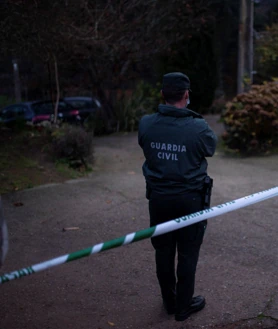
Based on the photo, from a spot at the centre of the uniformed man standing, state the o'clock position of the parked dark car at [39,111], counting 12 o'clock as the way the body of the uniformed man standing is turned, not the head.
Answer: The parked dark car is roughly at 10 o'clock from the uniformed man standing.

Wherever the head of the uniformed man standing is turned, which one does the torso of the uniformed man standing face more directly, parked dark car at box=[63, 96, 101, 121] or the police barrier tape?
the parked dark car

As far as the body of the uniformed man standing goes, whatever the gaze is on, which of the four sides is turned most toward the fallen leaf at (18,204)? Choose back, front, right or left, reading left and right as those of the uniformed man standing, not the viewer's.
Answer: left

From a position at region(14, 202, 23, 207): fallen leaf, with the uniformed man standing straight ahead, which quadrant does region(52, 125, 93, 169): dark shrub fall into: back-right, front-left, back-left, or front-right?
back-left

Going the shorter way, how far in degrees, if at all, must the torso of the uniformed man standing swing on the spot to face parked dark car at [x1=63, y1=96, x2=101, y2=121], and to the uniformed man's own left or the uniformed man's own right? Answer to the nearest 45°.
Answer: approximately 45° to the uniformed man's own left

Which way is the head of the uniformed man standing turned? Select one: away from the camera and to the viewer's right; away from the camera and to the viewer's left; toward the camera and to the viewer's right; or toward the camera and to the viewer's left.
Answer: away from the camera and to the viewer's right

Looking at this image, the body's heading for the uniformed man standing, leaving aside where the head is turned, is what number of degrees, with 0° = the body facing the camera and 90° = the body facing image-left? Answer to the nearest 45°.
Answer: approximately 225°

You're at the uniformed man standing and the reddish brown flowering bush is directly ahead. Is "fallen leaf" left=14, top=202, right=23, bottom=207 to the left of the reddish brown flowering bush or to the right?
left

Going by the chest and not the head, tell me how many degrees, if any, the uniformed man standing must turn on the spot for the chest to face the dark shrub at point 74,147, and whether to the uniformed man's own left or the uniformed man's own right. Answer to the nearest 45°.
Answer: approximately 45° to the uniformed man's own left
